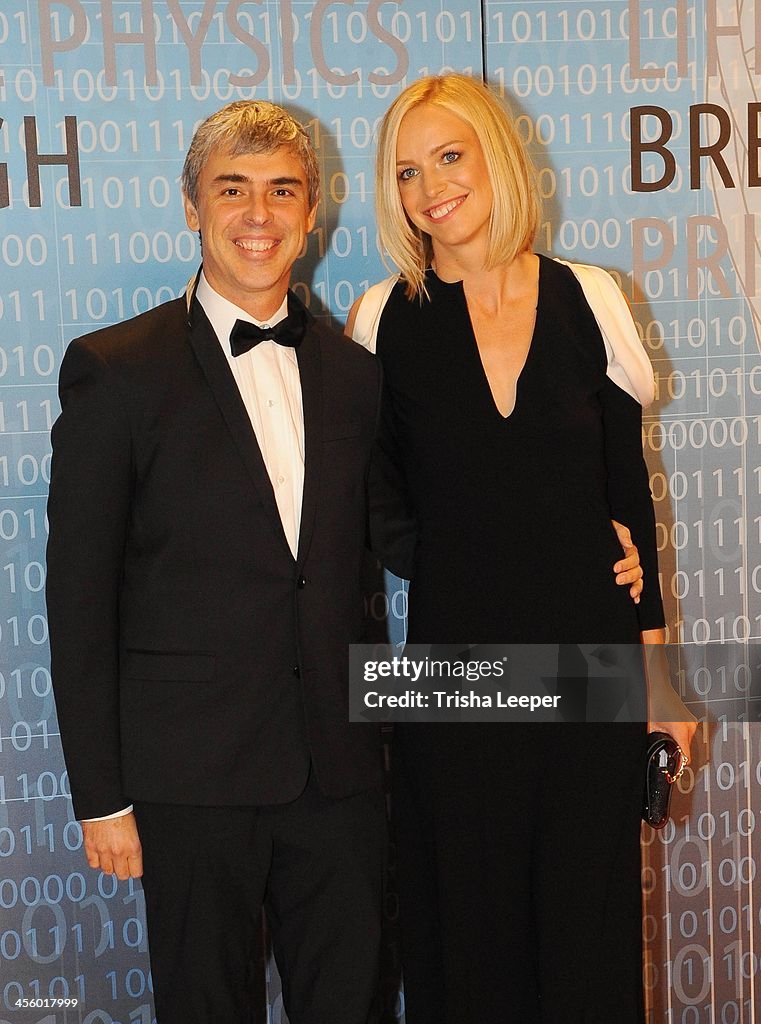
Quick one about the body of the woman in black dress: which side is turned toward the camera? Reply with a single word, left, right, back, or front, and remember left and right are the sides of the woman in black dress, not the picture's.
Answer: front
